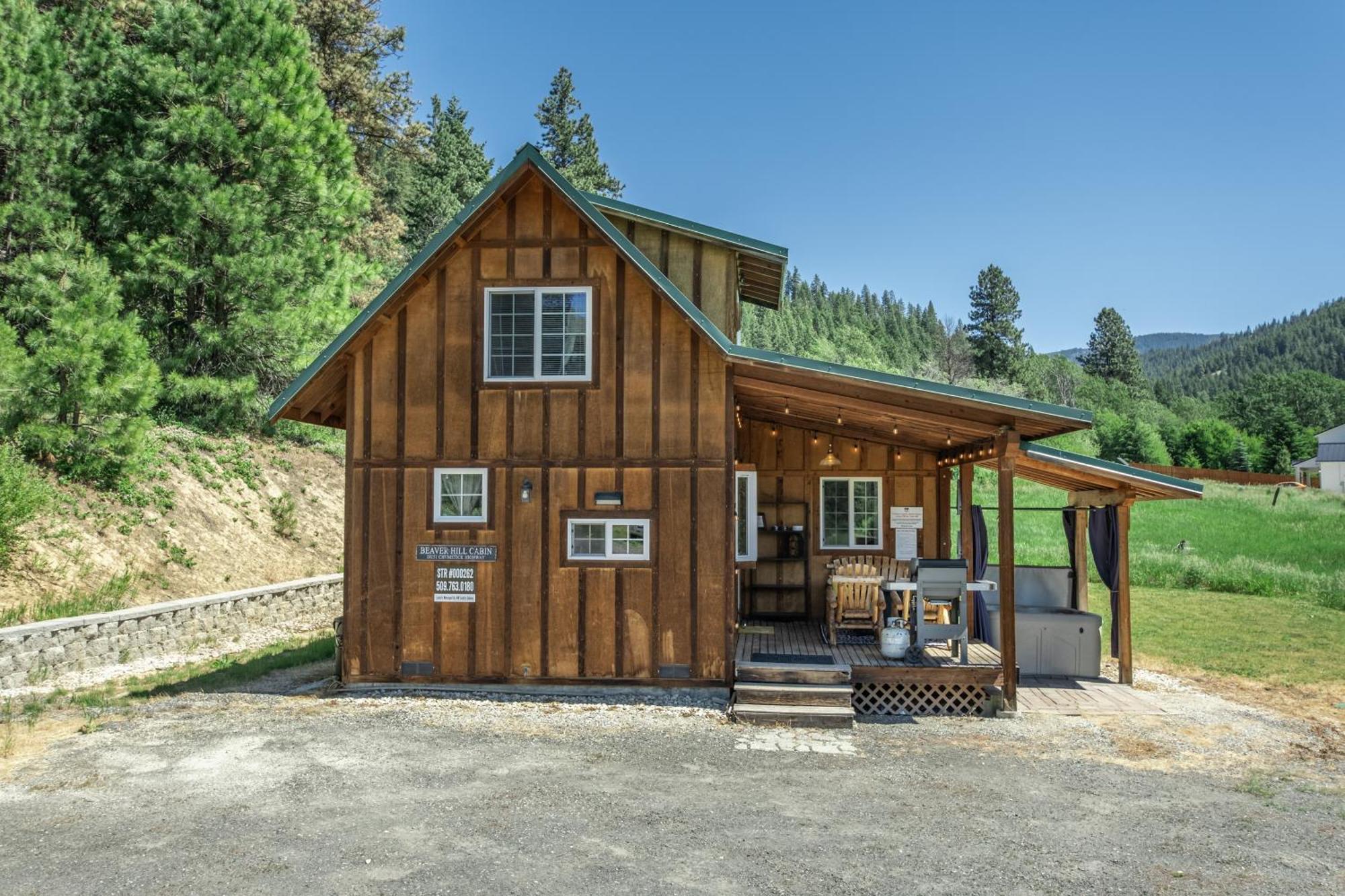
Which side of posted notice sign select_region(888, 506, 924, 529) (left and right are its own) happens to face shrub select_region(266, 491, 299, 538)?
right

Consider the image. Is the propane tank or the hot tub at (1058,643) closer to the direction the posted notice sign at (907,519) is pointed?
the propane tank

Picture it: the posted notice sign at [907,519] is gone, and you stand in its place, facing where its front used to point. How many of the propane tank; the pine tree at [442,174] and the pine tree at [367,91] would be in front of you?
1

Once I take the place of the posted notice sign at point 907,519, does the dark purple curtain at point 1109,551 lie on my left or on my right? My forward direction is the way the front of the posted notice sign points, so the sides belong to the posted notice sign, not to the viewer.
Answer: on my left

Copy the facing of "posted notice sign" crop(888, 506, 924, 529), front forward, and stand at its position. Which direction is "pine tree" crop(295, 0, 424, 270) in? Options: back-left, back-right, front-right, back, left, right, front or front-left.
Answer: back-right

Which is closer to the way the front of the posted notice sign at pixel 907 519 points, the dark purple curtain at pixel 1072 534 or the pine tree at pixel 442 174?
the dark purple curtain

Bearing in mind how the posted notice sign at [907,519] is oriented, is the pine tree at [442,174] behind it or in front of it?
behind

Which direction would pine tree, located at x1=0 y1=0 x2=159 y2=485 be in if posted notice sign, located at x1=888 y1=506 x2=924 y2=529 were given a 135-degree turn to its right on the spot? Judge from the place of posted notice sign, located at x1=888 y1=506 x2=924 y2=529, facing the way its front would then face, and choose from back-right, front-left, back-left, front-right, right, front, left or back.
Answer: front-left

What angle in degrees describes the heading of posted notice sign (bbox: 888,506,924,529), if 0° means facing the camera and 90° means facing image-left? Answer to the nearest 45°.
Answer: approximately 0°

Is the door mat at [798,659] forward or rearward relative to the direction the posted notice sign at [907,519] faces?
forward

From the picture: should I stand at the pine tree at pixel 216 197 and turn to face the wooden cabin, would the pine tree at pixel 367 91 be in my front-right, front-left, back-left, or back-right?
back-left
